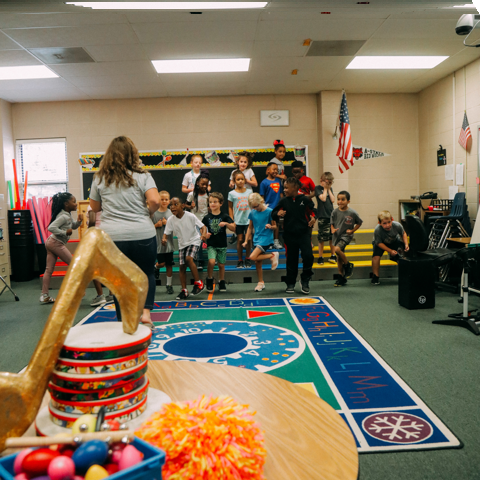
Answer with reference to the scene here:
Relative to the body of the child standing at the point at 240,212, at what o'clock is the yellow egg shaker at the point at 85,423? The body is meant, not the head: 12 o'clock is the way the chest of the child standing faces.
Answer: The yellow egg shaker is roughly at 12 o'clock from the child standing.

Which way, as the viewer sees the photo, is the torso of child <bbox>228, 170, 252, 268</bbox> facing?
toward the camera

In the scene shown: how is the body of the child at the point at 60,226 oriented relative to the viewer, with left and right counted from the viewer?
facing to the right of the viewer

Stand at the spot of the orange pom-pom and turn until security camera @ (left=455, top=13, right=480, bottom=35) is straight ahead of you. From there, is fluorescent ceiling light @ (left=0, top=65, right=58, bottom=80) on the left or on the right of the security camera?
left

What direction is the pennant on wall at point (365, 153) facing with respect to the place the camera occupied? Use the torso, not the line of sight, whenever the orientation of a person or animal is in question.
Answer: facing the viewer

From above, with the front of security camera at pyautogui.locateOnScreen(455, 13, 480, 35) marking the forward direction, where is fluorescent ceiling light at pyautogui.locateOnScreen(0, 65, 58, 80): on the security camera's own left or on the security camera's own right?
on the security camera's own right

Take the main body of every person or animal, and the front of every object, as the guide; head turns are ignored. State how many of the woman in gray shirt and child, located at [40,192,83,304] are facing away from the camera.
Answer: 1

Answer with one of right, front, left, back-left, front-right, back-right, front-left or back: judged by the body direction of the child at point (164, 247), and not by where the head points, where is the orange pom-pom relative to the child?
front

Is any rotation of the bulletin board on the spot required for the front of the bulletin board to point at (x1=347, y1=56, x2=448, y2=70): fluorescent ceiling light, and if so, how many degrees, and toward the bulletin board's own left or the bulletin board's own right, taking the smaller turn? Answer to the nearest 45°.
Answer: approximately 45° to the bulletin board's own left

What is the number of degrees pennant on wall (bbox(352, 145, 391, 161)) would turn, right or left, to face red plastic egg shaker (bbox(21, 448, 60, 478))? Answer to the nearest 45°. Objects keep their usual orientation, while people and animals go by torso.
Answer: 0° — it already faces it

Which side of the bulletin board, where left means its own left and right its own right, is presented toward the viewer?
front

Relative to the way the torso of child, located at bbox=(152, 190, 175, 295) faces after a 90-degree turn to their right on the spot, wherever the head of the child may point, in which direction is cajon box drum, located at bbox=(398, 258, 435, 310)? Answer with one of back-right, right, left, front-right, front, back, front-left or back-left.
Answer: back-left
